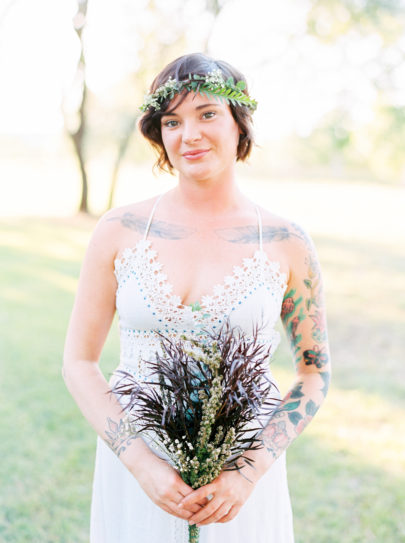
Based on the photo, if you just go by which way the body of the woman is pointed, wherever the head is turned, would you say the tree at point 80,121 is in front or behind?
behind

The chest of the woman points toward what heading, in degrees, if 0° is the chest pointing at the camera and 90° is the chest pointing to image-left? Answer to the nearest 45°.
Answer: approximately 0°
